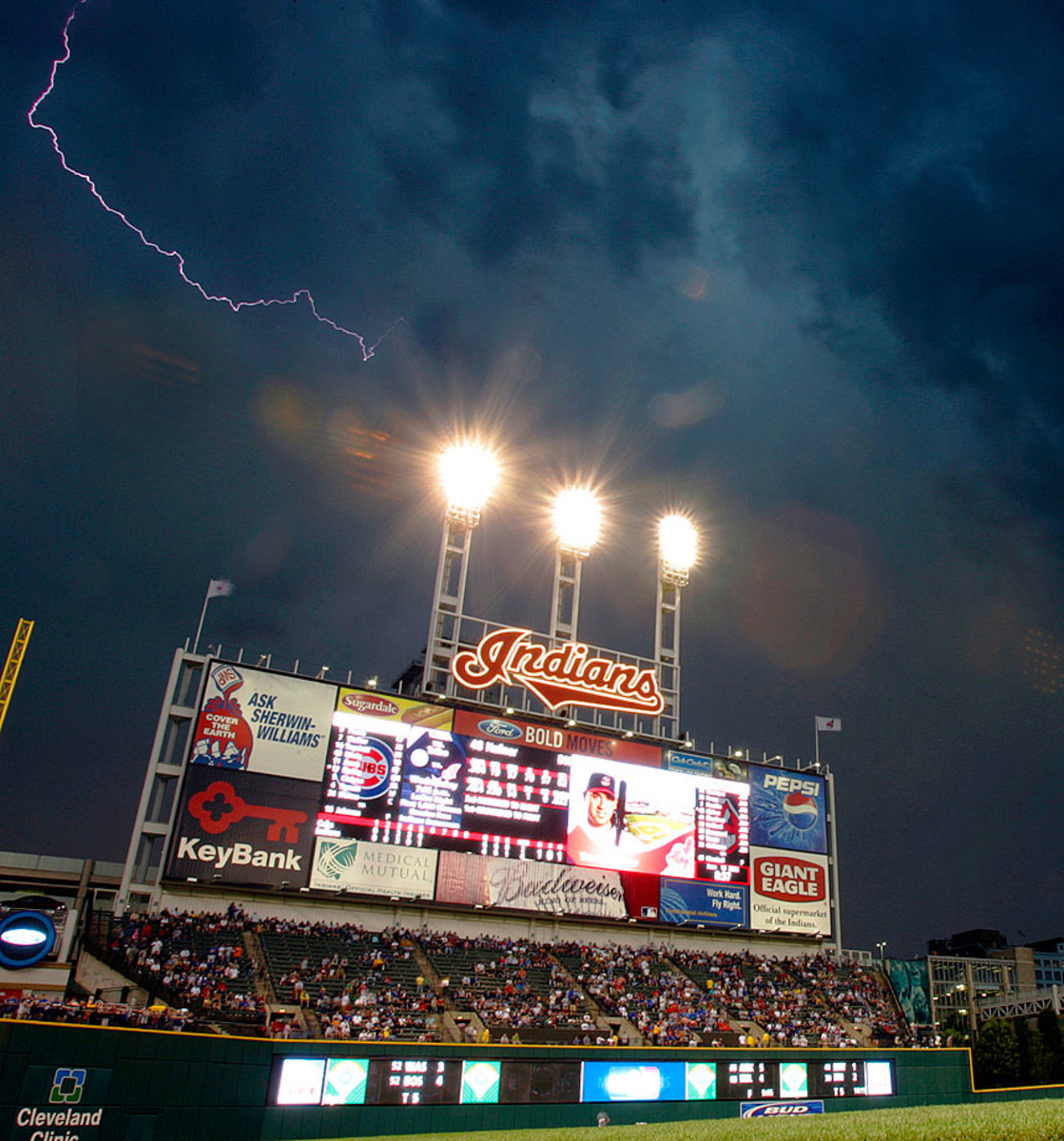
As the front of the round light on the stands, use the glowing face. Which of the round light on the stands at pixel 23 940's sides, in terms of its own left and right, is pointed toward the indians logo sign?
left

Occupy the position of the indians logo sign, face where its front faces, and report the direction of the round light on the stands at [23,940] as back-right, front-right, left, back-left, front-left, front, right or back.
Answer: front-right

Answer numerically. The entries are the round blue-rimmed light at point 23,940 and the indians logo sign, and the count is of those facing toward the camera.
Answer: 2

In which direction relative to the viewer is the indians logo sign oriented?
toward the camera

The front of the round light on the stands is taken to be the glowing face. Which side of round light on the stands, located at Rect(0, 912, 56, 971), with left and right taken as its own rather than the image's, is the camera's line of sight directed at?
front

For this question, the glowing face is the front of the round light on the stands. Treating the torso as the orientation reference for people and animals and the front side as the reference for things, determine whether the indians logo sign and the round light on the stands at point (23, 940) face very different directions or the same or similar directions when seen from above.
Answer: same or similar directions
